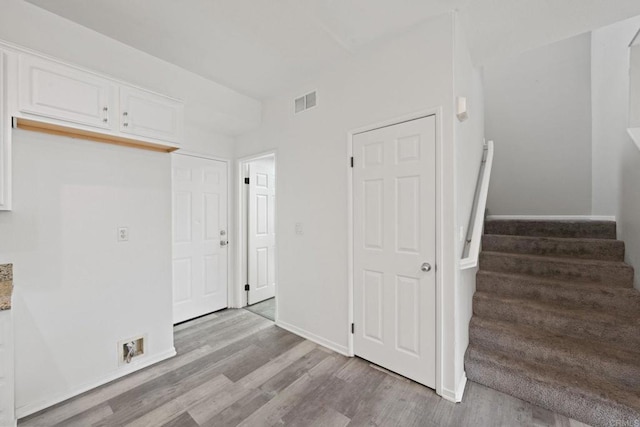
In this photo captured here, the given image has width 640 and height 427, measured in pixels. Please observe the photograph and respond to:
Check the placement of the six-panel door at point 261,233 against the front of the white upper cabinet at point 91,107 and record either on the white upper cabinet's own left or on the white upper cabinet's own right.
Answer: on the white upper cabinet's own left

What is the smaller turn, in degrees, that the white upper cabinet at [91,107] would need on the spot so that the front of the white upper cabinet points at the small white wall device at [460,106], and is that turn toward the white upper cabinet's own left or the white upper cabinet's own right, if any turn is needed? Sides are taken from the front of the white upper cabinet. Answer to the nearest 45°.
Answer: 0° — it already faces it

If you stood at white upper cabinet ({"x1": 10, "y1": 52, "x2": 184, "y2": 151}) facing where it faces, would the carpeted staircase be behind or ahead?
ahead

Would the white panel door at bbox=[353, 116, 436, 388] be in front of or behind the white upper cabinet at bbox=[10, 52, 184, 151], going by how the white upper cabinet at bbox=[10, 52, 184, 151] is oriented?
in front

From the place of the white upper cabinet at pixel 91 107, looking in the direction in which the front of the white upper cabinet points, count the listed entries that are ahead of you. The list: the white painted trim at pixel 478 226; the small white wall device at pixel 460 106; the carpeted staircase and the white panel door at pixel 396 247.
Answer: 4

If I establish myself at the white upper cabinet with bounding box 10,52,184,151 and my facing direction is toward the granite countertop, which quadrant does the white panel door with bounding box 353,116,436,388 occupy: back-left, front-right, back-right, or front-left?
back-left

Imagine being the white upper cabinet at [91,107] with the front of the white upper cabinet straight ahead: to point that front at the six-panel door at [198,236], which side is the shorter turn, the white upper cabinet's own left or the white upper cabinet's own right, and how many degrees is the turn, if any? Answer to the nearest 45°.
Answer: approximately 90° to the white upper cabinet's own left

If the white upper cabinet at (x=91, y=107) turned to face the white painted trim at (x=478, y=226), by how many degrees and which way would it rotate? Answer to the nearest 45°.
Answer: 0° — it already faces it

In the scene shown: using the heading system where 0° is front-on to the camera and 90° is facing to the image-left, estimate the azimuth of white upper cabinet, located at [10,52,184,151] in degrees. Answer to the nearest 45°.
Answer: approximately 315°
